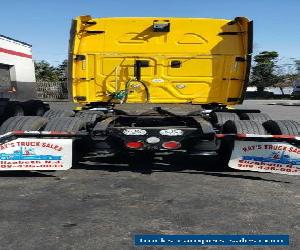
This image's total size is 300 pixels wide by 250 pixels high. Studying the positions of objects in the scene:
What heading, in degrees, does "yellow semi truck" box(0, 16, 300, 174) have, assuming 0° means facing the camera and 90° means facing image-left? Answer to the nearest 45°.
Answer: approximately 180°

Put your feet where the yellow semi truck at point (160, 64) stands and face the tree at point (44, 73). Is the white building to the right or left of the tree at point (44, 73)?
left

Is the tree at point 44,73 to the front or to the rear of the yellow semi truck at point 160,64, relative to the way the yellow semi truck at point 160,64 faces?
to the front

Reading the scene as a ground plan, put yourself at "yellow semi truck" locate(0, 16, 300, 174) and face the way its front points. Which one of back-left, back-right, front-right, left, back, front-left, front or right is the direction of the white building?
front-left

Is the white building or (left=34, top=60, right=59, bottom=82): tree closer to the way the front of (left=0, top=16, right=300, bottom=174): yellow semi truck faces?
the tree
